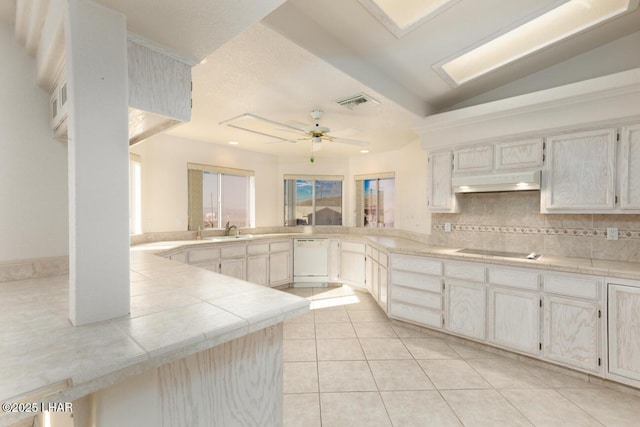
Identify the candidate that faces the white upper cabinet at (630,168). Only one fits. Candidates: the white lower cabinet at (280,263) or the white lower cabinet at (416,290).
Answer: the white lower cabinet at (280,263)

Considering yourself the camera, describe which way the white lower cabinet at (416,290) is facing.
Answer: facing the viewer and to the left of the viewer

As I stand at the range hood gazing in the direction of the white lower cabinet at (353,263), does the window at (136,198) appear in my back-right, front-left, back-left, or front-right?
front-left

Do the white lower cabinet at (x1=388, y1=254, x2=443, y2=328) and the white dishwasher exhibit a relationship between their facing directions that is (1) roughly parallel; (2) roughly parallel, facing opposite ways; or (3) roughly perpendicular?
roughly perpendicular

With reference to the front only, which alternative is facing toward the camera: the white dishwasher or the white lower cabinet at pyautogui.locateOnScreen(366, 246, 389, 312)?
the white dishwasher

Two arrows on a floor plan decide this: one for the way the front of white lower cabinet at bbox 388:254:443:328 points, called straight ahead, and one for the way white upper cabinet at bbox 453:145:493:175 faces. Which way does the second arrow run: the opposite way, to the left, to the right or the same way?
the same way

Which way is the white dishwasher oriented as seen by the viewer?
toward the camera

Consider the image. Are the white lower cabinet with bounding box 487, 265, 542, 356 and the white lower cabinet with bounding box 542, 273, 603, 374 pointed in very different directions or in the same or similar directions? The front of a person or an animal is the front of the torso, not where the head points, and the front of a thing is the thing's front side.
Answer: same or similar directions

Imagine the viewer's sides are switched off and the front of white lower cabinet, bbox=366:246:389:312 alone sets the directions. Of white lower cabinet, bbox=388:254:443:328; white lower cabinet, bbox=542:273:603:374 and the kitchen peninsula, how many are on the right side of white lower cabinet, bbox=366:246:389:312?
0

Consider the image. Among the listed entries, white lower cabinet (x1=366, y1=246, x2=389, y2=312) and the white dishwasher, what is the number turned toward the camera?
1

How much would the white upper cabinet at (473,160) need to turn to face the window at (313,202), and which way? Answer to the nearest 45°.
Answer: approximately 90° to its right

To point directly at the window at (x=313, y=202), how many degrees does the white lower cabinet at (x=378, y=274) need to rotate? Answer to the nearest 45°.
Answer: approximately 45° to its right

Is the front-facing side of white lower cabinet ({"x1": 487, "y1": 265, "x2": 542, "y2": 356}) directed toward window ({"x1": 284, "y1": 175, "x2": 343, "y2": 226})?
no

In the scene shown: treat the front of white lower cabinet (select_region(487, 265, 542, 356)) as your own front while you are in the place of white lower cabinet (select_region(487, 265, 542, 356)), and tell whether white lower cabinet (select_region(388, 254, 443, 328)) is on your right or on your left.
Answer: on your right

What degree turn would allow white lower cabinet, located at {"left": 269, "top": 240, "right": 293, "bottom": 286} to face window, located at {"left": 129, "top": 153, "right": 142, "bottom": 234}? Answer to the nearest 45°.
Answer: approximately 90° to its right

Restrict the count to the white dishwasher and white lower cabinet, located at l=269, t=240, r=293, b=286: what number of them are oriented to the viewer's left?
0

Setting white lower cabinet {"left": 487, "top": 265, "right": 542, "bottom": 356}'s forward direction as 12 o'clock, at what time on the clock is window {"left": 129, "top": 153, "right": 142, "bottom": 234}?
The window is roughly at 1 o'clock from the white lower cabinet.

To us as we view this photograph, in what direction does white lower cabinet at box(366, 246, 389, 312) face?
facing to the left of the viewer

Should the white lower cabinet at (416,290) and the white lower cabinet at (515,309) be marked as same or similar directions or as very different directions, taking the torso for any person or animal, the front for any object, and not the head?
same or similar directions
